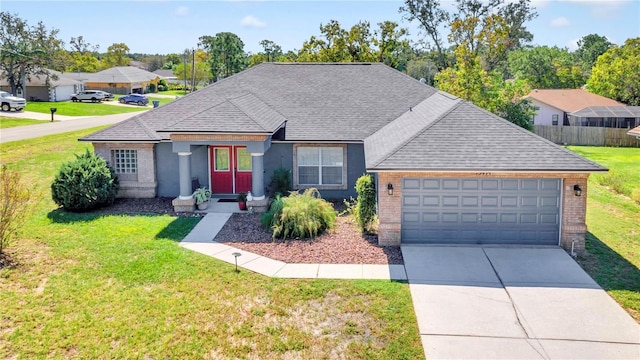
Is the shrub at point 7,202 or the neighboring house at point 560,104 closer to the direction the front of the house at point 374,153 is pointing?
the shrub

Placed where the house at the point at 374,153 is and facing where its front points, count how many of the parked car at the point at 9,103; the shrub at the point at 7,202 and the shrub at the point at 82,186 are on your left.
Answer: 0

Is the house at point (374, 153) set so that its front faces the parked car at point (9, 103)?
no

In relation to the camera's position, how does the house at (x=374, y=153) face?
facing the viewer

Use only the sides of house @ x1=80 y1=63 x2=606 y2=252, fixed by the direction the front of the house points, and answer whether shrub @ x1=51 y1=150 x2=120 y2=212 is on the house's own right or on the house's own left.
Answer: on the house's own right

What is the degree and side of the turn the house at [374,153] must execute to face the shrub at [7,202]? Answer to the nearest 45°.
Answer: approximately 45° to its right

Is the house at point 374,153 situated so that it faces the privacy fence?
no

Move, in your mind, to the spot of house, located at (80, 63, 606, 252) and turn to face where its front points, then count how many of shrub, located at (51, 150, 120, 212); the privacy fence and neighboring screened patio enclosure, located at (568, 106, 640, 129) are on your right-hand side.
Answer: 1

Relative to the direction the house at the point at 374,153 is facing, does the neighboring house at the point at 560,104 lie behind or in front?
behind

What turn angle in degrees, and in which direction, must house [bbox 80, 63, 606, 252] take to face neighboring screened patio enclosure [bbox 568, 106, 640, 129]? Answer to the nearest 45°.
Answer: approximately 135° to its left

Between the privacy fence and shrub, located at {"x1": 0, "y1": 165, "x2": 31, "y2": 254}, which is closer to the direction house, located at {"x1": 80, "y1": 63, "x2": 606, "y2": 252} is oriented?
the shrub

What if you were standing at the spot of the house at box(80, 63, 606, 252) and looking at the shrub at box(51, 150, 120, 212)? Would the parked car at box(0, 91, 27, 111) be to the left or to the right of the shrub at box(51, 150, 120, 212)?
right

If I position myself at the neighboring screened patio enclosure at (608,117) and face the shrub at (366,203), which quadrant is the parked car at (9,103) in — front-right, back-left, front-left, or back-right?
front-right

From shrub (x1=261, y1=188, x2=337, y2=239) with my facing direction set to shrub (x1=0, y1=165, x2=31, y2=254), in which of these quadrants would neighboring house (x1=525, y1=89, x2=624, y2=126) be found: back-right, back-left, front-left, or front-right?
back-right
